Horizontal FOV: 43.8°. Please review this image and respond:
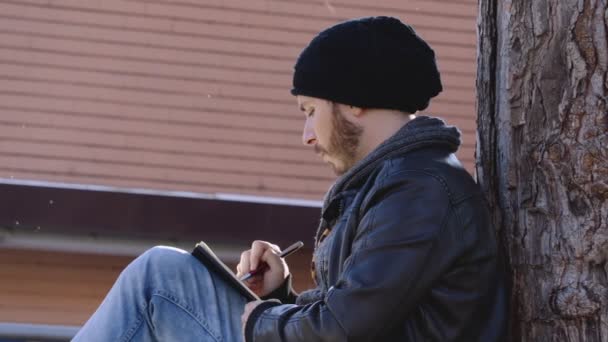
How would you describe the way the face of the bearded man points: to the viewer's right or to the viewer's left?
to the viewer's left

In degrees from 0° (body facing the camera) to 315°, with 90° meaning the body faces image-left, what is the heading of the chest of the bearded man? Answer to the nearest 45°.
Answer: approximately 90°

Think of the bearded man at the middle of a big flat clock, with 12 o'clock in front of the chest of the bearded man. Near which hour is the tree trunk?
The tree trunk is roughly at 6 o'clock from the bearded man.
